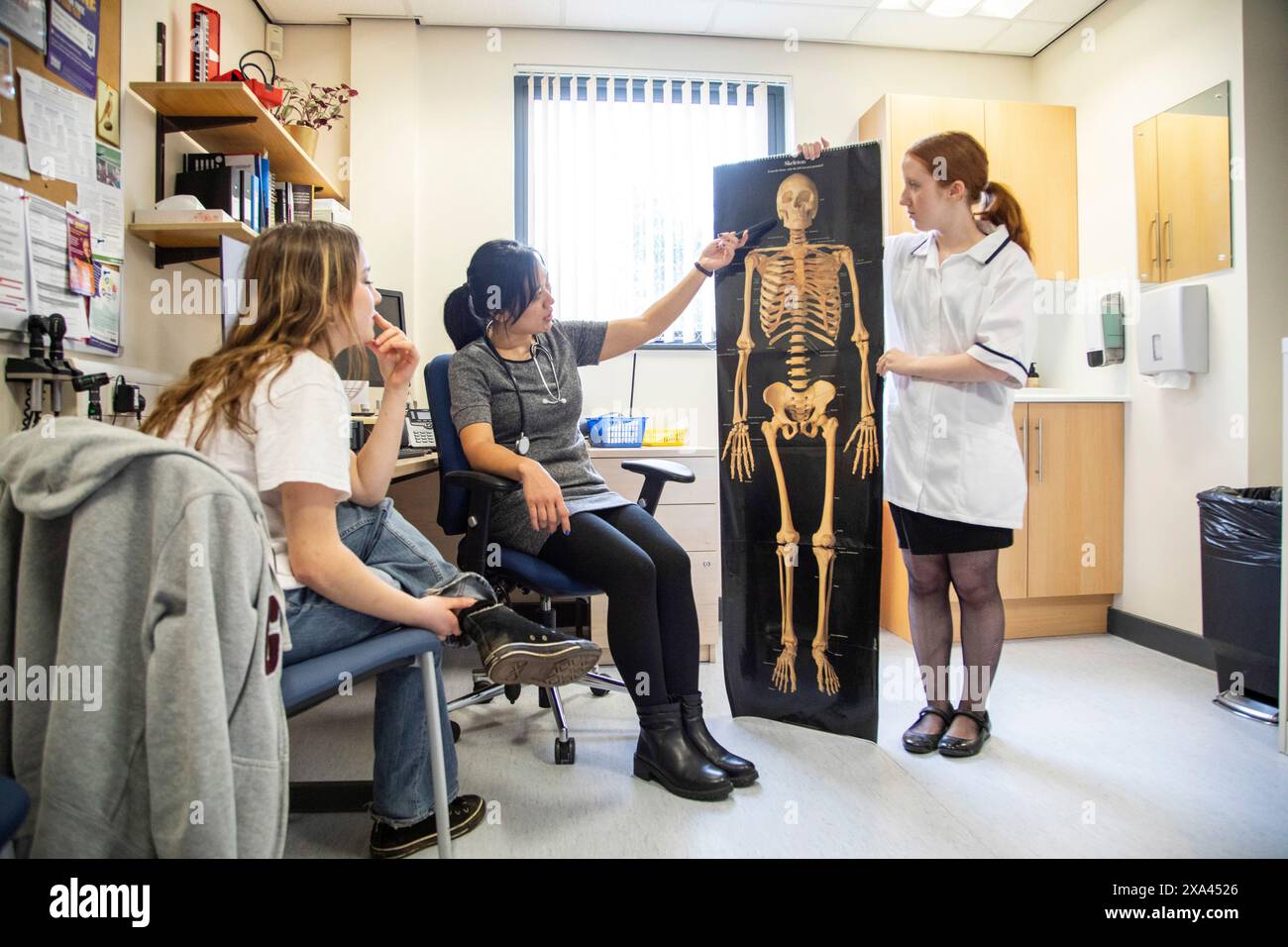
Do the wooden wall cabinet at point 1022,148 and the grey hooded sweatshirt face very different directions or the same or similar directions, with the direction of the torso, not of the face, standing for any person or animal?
very different directions

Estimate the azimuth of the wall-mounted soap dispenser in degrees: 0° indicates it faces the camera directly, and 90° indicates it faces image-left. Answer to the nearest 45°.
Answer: approximately 45°

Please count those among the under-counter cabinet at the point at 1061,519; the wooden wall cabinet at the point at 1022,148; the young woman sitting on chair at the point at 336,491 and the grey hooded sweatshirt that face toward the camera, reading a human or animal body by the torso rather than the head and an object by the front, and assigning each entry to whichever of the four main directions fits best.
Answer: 2

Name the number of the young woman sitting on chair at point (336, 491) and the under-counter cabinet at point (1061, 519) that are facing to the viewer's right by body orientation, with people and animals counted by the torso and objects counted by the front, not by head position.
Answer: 1

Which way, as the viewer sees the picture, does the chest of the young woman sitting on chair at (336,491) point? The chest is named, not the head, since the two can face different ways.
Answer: to the viewer's right

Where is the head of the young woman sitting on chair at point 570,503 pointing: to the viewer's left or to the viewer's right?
to the viewer's right

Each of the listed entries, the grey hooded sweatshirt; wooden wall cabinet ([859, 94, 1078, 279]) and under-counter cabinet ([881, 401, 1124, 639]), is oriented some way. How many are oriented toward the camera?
2

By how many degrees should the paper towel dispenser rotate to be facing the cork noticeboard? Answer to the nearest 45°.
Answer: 0° — it already faces it
